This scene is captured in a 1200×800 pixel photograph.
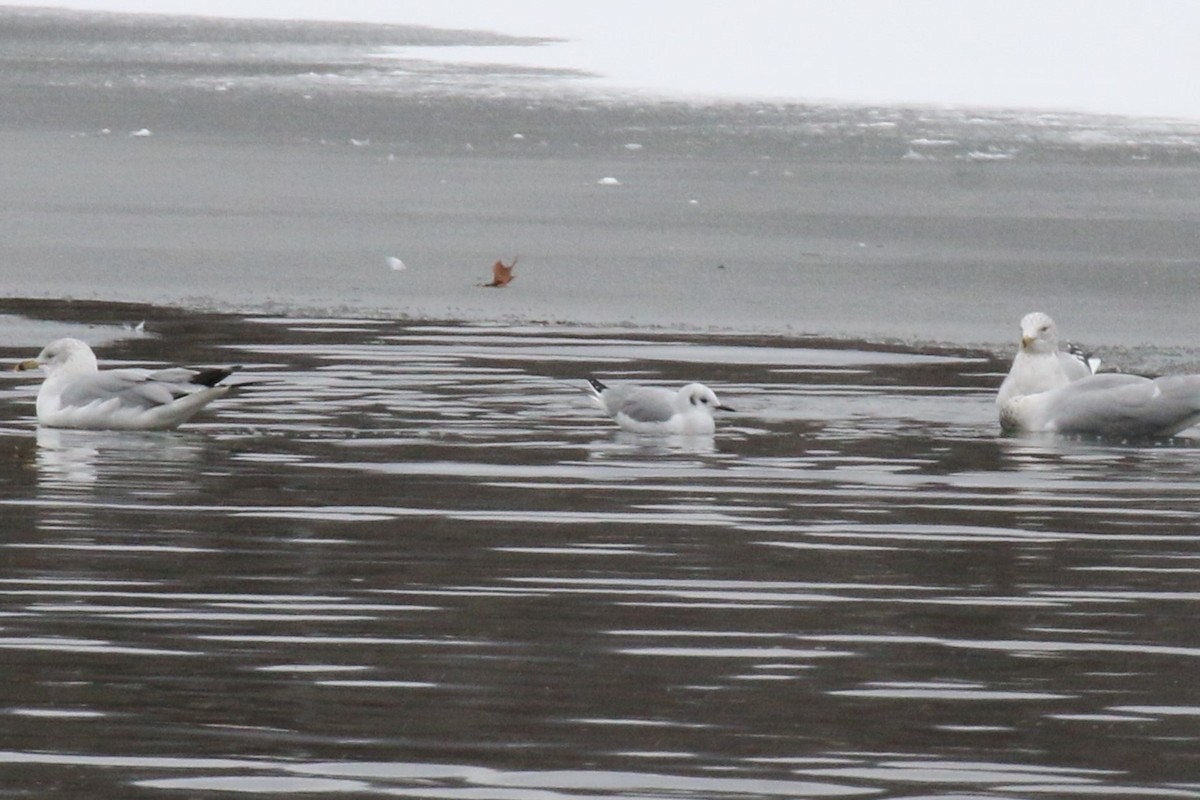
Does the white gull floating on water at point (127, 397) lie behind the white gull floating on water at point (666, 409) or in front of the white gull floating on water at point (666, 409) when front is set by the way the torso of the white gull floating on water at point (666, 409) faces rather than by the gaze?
behind

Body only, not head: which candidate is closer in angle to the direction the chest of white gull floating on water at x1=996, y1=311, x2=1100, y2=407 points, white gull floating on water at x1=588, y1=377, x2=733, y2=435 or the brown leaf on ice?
the white gull floating on water

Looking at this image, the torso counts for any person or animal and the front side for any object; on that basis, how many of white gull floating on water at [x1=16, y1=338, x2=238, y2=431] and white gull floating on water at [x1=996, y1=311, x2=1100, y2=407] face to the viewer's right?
0

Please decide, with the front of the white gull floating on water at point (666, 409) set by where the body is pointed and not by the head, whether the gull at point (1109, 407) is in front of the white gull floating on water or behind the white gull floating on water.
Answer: in front

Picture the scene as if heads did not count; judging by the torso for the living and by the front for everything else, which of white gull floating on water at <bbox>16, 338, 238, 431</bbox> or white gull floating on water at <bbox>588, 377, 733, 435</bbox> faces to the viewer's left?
white gull floating on water at <bbox>16, 338, 238, 431</bbox>

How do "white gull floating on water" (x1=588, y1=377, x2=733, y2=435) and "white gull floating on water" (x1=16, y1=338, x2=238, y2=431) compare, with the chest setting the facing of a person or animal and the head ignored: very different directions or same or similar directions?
very different directions

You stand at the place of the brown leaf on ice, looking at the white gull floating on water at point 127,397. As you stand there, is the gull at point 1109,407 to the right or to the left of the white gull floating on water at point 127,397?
left

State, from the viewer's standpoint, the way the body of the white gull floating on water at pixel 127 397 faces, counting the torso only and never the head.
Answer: to the viewer's left

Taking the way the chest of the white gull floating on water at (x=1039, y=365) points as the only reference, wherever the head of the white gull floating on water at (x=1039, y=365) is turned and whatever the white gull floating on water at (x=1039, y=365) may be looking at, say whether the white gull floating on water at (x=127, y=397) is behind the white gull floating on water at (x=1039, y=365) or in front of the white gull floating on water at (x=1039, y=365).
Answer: in front

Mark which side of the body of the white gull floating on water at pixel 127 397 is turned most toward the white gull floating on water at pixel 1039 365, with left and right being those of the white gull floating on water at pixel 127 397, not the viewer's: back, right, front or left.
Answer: back

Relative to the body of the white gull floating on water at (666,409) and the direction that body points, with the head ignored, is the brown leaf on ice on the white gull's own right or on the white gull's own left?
on the white gull's own left

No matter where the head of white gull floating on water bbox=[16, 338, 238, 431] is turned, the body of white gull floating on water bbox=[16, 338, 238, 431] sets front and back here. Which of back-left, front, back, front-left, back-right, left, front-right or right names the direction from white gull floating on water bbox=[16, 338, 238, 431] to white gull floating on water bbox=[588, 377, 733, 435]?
back

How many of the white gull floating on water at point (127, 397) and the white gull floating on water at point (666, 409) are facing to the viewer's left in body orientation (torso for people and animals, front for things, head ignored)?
1

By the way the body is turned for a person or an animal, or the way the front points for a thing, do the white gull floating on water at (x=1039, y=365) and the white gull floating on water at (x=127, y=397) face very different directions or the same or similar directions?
same or similar directions

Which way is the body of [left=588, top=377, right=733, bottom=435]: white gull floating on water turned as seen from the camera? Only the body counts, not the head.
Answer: to the viewer's right

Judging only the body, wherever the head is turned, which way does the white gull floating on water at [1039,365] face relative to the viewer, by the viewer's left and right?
facing the viewer and to the left of the viewer
